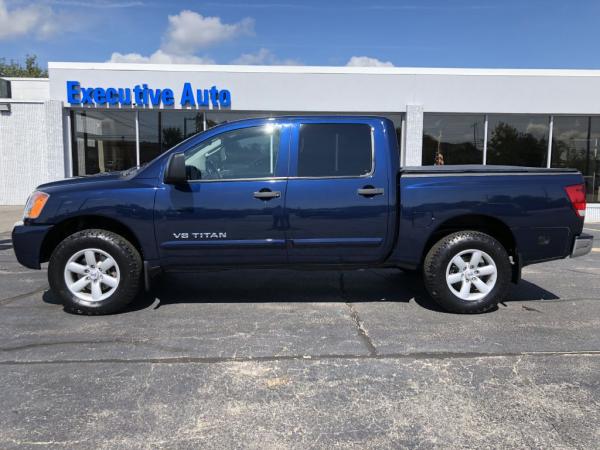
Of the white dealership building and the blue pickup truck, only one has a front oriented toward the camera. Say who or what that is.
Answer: the white dealership building

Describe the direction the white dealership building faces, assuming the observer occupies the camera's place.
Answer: facing the viewer

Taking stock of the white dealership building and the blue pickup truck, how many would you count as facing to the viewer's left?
1

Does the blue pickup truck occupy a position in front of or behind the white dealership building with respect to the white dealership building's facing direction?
in front

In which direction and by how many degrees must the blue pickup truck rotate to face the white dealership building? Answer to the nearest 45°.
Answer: approximately 90° to its right

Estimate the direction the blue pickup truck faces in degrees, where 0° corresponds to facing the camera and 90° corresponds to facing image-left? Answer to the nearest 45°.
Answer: approximately 90°

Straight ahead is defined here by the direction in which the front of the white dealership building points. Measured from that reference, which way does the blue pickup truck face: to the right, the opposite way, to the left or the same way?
to the right
